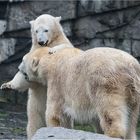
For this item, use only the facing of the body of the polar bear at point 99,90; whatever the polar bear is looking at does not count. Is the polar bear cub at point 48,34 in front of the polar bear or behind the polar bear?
in front

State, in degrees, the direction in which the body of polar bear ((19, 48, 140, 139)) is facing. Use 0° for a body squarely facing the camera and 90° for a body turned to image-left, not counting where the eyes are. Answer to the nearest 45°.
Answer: approximately 135°

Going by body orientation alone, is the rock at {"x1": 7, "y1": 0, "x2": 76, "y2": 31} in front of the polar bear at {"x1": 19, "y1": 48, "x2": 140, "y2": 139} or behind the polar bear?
in front

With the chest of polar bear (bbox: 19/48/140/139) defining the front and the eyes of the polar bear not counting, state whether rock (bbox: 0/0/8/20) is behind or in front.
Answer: in front

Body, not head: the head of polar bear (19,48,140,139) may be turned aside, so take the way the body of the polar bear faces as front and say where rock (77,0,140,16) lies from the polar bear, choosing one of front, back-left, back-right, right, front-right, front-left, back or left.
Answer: front-right

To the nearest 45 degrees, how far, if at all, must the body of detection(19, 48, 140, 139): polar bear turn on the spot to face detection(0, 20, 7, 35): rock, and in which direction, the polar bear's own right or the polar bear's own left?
approximately 45° to the polar bear's own right
